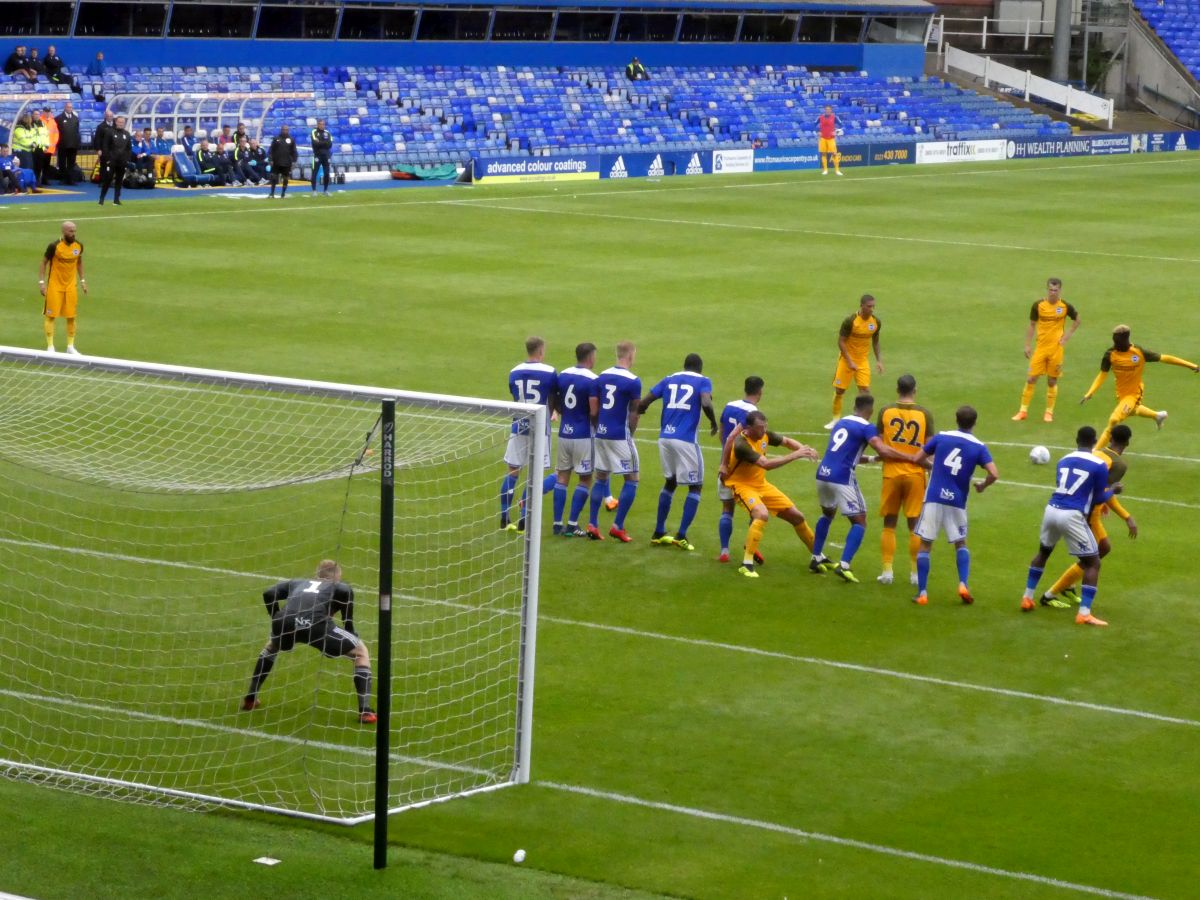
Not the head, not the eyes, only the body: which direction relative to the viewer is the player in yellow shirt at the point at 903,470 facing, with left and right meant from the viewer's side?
facing away from the viewer

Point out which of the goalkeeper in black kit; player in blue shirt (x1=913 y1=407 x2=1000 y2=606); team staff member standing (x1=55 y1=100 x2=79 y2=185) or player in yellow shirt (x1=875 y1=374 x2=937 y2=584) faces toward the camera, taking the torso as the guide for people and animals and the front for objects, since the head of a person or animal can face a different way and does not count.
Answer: the team staff member standing

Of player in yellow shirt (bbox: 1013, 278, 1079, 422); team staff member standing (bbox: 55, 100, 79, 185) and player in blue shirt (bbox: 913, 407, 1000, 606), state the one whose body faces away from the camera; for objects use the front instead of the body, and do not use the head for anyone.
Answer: the player in blue shirt

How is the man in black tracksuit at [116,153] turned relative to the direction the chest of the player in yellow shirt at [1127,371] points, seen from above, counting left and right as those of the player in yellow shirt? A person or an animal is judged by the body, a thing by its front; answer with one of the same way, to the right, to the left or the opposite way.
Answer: to the left

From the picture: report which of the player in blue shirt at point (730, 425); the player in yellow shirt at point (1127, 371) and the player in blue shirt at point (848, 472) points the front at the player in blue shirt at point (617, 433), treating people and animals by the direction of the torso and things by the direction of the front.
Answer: the player in yellow shirt

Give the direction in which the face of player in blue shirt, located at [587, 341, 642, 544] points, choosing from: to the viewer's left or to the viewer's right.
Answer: to the viewer's right

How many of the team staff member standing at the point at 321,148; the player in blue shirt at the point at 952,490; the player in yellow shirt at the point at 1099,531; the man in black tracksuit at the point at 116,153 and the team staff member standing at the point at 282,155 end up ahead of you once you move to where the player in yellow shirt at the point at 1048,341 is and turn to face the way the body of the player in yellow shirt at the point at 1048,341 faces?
2

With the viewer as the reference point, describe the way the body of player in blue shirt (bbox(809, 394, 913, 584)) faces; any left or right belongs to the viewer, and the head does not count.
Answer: facing away from the viewer and to the right of the viewer

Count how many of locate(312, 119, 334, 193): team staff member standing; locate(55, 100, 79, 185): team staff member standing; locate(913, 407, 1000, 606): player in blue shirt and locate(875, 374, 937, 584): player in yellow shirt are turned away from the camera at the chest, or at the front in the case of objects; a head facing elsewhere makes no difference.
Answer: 2

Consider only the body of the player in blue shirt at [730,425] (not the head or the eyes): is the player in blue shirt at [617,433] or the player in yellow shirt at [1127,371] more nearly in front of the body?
the player in yellow shirt

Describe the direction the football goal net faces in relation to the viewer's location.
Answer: facing away from the viewer and to the right of the viewer

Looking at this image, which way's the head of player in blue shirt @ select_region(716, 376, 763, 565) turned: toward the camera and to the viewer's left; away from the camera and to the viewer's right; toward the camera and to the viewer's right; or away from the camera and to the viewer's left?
away from the camera and to the viewer's right

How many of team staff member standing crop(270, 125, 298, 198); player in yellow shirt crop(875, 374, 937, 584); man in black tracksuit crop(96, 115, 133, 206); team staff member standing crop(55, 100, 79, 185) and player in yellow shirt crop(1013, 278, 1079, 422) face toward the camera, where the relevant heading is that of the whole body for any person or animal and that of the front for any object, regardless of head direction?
4
